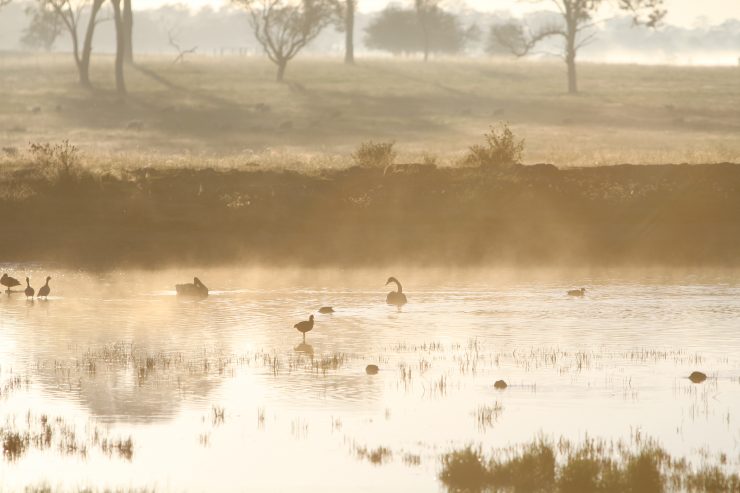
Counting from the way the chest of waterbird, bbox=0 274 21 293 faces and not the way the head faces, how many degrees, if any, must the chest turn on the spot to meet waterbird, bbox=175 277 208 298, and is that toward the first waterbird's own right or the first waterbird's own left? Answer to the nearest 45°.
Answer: approximately 135° to the first waterbird's own left

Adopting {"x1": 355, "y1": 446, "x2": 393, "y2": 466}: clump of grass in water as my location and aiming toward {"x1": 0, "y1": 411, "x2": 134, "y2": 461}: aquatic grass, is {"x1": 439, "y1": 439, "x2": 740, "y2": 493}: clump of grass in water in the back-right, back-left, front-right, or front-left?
back-left

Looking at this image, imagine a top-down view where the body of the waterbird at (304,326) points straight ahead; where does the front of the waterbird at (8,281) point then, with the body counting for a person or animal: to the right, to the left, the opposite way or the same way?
the opposite way

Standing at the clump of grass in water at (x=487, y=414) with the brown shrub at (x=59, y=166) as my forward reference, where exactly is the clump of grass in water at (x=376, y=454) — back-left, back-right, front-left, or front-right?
back-left

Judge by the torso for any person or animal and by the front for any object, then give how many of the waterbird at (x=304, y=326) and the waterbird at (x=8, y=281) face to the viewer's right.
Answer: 1

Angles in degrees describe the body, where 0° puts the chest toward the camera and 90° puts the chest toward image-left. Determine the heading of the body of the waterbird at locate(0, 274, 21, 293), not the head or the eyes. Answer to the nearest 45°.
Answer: approximately 90°
